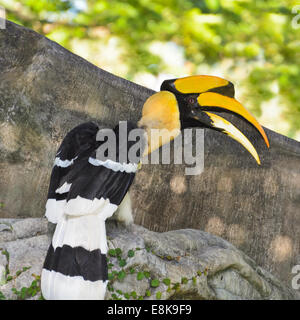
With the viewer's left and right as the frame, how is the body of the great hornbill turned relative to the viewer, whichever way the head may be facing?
facing away from the viewer and to the right of the viewer
